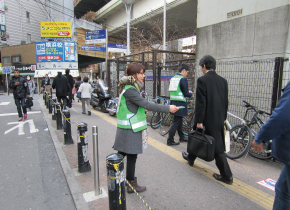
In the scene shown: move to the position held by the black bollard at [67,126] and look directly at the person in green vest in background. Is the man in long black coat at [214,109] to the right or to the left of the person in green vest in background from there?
right

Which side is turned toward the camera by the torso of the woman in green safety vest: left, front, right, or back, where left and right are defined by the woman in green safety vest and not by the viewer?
right

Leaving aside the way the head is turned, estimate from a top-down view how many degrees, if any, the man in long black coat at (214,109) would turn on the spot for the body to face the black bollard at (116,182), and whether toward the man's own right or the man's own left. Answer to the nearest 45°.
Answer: approximately 90° to the man's own left

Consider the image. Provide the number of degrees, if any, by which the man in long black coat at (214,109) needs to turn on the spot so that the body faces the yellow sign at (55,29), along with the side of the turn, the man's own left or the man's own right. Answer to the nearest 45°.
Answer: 0° — they already face it

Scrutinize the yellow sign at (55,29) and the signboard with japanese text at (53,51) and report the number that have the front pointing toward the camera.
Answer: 2

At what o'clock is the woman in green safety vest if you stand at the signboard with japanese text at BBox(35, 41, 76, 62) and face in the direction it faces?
The woman in green safety vest is roughly at 12 o'clock from the signboard with japanese text.

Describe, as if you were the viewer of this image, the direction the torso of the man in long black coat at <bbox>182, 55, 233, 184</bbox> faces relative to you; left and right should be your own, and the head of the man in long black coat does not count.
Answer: facing away from the viewer and to the left of the viewer

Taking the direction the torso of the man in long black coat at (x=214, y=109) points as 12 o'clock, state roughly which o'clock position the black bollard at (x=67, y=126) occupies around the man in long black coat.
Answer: The black bollard is roughly at 11 o'clock from the man in long black coat.

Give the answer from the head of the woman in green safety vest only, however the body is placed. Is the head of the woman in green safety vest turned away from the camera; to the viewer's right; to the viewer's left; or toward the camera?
to the viewer's right

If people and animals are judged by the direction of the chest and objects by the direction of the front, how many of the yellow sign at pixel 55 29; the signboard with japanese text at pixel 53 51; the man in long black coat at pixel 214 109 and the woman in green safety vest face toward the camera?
2

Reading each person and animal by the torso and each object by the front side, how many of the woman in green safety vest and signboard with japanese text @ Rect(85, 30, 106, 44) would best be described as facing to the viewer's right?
1

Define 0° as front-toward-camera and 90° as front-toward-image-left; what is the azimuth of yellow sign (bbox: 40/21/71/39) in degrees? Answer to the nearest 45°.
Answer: approximately 0°

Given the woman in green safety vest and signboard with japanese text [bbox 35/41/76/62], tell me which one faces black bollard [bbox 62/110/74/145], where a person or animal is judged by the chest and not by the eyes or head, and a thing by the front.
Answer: the signboard with japanese text
